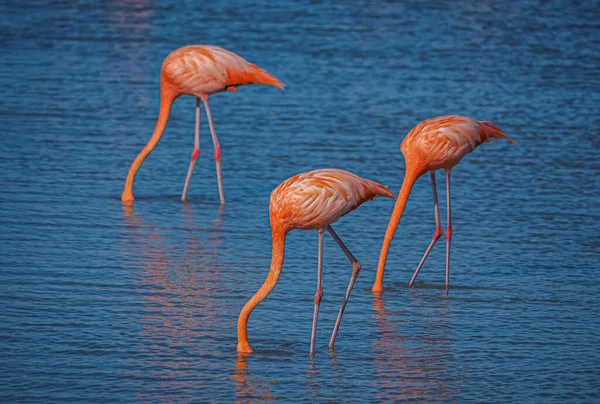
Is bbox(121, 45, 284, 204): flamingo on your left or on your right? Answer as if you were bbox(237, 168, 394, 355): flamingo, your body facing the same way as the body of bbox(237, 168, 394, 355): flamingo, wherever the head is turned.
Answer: on your right

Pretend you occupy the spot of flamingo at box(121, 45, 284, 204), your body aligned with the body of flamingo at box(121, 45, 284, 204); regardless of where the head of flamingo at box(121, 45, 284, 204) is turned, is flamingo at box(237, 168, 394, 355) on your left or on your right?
on your left

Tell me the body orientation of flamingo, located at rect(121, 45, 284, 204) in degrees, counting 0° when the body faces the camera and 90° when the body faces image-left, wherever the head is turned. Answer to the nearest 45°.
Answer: approximately 90°

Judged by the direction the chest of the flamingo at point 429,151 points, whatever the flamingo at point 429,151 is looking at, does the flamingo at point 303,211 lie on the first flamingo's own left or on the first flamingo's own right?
on the first flamingo's own left

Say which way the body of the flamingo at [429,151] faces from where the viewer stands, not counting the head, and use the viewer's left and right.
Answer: facing to the left of the viewer

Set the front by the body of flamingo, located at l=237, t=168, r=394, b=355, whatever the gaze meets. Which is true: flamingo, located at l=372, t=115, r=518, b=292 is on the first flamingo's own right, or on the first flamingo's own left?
on the first flamingo's own right

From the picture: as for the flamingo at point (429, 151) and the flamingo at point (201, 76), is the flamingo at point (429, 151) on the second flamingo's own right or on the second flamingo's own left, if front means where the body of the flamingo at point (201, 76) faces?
on the second flamingo's own left

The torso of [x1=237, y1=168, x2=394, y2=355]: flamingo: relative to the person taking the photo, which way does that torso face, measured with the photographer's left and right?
facing to the left of the viewer
